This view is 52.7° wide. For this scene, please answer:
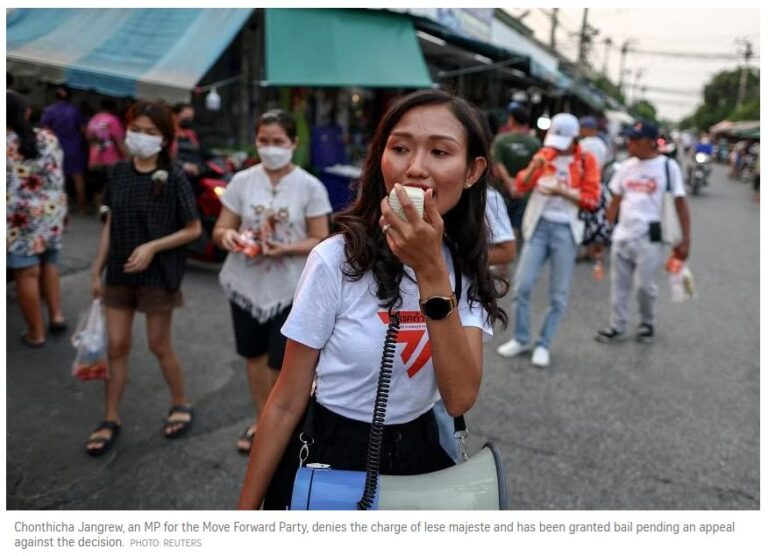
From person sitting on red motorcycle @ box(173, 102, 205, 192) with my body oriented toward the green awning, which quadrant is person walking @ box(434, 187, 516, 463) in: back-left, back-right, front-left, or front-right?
back-right

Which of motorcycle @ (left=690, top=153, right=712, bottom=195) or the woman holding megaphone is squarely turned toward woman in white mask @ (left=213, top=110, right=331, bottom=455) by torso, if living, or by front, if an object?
the motorcycle

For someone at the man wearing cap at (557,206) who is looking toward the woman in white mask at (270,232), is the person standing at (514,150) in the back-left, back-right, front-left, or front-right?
back-right

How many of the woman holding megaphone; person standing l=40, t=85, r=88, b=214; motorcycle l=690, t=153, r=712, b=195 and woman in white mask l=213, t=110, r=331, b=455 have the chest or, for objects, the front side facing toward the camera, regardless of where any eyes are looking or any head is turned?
3

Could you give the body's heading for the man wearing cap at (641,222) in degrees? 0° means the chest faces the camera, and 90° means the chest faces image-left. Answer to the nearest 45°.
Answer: approximately 45°

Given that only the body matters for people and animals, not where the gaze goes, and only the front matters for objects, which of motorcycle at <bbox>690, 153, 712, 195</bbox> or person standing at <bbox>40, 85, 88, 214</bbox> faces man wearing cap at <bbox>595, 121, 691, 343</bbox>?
the motorcycle

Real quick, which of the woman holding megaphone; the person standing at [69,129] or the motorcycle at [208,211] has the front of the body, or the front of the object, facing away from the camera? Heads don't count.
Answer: the person standing

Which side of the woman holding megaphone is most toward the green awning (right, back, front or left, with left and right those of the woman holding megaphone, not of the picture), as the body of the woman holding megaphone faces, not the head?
back

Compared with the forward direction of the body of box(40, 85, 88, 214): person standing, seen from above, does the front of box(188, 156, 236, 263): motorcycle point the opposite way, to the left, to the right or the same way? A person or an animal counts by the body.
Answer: the opposite way

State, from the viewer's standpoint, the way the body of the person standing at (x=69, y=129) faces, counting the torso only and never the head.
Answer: away from the camera

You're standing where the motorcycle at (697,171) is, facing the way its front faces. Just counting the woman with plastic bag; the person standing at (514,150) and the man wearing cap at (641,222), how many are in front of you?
3

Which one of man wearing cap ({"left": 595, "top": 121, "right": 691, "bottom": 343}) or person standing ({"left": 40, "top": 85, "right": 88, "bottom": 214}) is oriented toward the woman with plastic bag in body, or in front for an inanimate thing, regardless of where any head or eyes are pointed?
the man wearing cap
